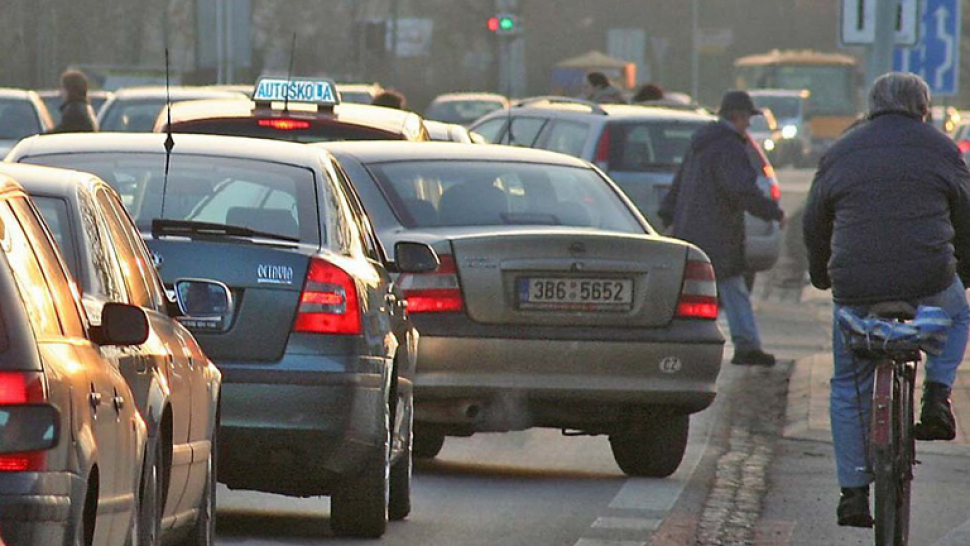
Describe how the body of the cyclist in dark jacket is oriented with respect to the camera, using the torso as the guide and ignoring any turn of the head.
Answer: away from the camera

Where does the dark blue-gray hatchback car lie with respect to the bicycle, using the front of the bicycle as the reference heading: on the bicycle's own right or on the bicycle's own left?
on the bicycle's own left

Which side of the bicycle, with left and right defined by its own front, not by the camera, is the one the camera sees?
back

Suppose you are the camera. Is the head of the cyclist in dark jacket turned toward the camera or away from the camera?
away from the camera

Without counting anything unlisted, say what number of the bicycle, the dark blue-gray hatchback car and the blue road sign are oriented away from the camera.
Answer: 2

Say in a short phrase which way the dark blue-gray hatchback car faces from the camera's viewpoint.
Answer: facing away from the viewer

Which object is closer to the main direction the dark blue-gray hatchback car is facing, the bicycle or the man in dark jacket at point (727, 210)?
the man in dark jacket

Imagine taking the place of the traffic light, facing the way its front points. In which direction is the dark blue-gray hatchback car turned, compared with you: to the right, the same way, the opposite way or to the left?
the opposite way
